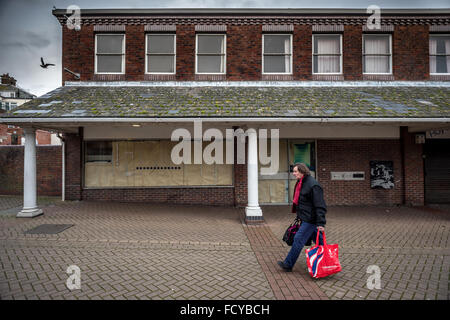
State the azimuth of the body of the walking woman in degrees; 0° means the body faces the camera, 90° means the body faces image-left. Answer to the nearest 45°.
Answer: approximately 90°

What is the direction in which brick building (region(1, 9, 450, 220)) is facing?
toward the camera

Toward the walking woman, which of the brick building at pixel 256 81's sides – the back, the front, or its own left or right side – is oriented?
front
